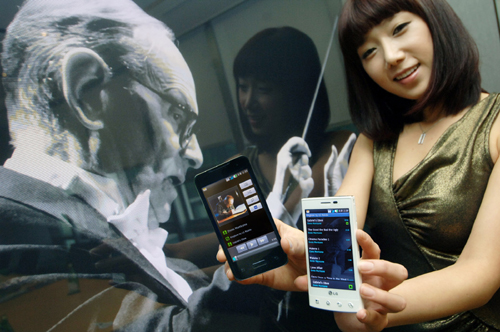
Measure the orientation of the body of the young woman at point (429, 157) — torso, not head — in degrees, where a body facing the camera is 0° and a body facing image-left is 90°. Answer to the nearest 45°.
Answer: approximately 45°
